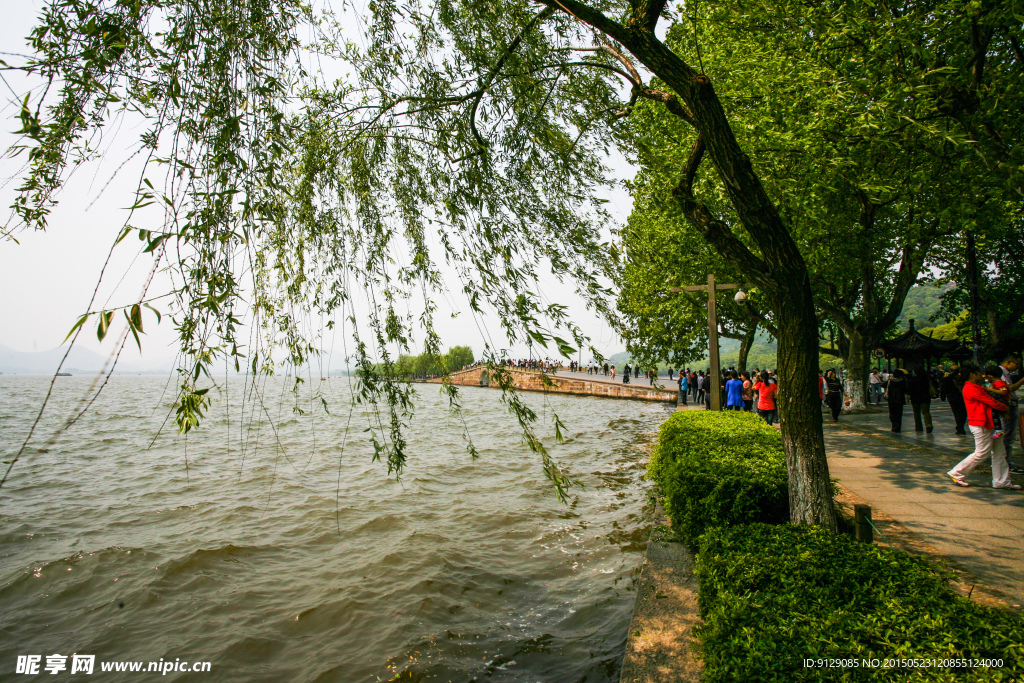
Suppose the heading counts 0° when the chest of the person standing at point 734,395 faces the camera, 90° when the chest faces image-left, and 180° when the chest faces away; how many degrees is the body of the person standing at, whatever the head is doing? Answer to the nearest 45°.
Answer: approximately 180°
